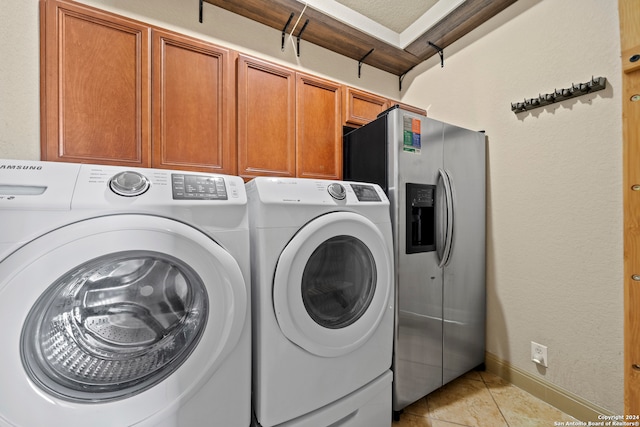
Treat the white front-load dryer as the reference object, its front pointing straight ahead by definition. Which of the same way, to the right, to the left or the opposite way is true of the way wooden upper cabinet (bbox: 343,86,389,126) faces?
the same way

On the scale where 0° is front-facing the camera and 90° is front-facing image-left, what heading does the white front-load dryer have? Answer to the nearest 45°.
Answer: approximately 315°

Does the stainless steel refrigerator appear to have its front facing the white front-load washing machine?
no

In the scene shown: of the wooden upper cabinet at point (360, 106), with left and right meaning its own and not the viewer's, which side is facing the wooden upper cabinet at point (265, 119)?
right

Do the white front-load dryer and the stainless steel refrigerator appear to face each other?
no

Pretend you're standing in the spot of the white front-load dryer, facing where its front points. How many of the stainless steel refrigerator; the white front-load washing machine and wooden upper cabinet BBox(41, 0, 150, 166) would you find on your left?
1

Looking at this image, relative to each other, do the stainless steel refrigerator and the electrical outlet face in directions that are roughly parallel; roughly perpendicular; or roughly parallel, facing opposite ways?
roughly perpendicular

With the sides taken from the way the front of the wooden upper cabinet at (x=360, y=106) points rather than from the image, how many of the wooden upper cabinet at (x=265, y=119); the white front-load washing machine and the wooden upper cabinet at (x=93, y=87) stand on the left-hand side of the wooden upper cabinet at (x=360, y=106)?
0

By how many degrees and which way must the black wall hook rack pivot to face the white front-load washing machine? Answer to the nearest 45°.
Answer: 0° — it already faces it

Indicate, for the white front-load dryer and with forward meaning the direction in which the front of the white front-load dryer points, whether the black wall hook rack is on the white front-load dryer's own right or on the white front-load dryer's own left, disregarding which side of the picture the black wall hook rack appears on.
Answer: on the white front-load dryer's own left

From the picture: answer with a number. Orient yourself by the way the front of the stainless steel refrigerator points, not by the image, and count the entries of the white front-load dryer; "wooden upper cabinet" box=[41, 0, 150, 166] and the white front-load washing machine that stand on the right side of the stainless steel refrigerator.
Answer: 3

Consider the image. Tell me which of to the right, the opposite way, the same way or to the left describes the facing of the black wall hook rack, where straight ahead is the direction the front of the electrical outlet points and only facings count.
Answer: the same way

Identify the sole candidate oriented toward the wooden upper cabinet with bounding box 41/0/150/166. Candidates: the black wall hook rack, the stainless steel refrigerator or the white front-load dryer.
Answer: the black wall hook rack

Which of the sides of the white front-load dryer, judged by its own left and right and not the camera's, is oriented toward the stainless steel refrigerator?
left

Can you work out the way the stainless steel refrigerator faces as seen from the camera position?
facing the viewer and to the right of the viewer

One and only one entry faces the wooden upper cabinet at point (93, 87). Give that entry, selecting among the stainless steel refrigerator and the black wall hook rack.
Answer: the black wall hook rack

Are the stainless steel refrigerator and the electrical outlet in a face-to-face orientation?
no

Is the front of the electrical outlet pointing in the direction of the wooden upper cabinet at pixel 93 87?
yes

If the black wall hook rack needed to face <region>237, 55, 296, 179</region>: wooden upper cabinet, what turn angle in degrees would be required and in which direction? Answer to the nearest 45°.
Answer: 0° — it already faces it

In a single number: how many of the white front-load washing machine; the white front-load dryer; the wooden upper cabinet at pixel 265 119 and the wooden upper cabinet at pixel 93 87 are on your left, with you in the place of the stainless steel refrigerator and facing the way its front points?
0

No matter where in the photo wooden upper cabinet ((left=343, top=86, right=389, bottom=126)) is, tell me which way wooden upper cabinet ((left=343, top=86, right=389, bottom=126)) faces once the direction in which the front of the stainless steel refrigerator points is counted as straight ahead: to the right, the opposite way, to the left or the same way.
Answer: the same way
